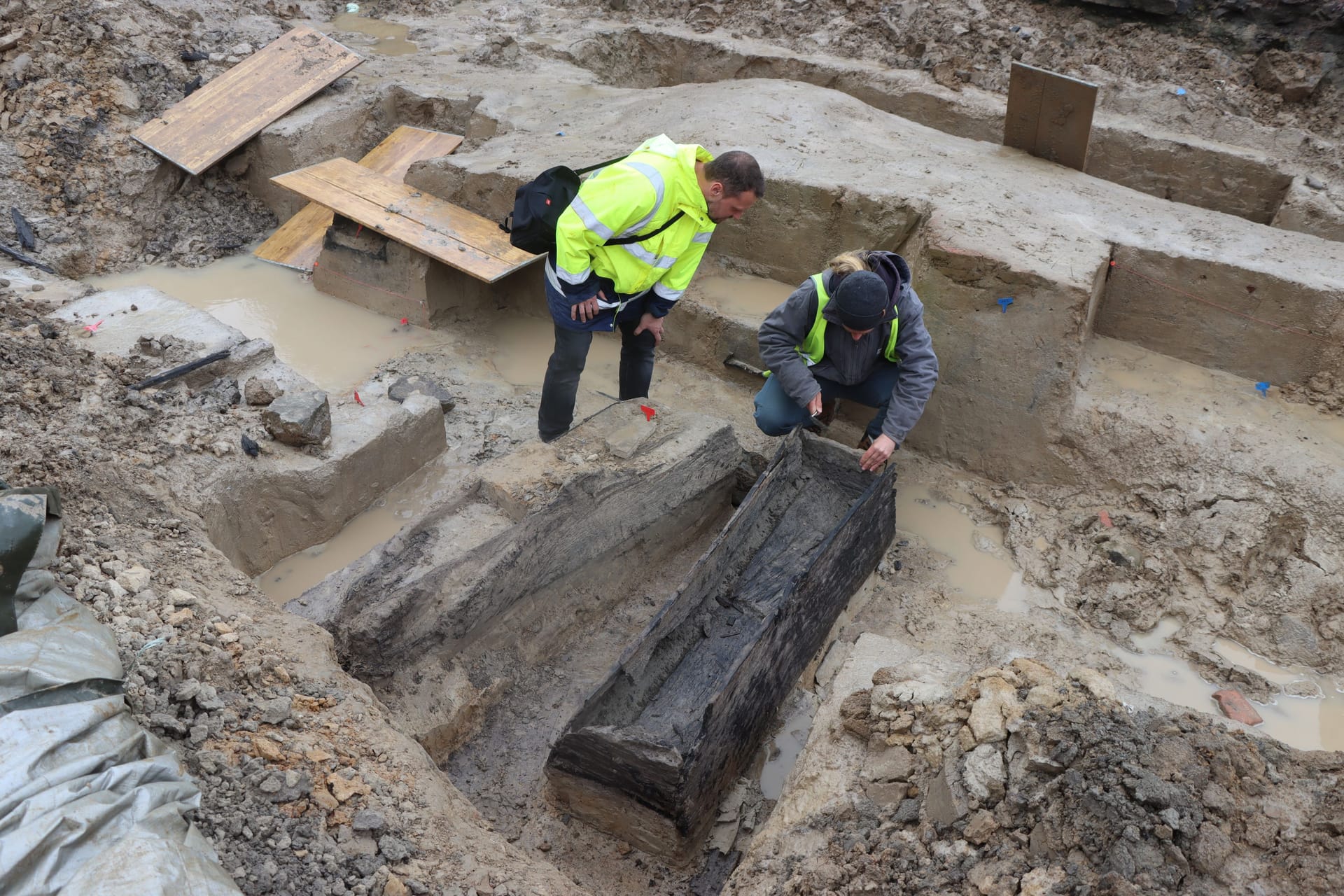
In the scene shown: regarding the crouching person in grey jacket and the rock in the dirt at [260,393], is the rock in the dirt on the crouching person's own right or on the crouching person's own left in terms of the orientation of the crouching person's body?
on the crouching person's own right

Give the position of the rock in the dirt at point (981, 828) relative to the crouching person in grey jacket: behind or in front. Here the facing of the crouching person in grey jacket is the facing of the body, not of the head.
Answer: in front

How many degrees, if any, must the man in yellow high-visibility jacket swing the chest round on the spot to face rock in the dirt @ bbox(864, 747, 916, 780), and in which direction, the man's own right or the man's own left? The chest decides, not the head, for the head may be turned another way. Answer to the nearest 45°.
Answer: approximately 45° to the man's own right

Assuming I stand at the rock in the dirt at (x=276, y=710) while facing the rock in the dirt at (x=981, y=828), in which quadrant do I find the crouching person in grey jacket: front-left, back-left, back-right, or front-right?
front-left

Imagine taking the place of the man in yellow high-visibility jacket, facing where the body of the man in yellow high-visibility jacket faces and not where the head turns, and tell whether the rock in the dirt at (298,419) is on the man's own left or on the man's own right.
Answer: on the man's own right

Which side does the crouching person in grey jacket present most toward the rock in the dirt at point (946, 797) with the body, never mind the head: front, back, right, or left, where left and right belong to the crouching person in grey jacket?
front

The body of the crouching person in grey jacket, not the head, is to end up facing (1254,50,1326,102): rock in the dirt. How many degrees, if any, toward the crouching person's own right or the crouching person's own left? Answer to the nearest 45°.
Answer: approximately 135° to the crouching person's own left

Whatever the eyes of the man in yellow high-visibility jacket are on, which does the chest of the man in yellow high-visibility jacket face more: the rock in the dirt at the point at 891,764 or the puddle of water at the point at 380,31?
the rock in the dirt

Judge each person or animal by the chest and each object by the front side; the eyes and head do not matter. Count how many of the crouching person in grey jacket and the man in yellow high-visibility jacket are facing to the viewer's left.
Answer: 0

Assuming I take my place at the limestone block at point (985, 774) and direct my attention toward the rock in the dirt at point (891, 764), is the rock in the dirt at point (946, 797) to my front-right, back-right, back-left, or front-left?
front-left

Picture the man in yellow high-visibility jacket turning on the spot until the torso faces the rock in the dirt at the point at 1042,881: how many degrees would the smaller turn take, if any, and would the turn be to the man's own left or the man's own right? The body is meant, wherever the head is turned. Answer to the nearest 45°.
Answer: approximately 45° to the man's own right

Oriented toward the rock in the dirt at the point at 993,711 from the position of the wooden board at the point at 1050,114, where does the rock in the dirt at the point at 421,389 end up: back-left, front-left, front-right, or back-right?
front-right

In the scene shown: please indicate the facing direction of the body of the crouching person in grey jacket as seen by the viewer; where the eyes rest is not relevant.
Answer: toward the camera

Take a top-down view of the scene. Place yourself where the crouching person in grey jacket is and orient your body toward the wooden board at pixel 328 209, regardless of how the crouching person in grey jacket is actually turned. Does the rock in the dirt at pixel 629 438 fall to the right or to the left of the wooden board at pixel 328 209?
left

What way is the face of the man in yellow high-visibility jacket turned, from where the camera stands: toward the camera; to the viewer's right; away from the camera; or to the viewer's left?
to the viewer's right

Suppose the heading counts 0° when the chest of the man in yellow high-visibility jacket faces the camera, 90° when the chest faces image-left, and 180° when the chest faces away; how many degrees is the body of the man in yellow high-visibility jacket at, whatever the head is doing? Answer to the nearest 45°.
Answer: approximately 315°
